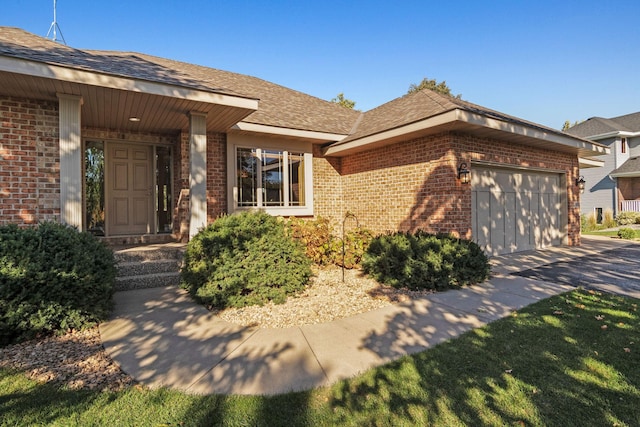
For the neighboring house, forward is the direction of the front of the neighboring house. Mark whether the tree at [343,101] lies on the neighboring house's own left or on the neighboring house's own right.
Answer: on the neighboring house's own right

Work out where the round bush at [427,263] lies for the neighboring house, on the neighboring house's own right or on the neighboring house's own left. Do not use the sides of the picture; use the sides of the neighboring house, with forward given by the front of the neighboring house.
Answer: on the neighboring house's own right

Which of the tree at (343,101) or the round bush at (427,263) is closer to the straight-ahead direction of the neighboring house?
the round bush

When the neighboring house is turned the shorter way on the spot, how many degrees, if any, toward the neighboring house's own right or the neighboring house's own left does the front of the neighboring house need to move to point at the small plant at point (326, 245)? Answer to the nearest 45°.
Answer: approximately 45° to the neighboring house's own right

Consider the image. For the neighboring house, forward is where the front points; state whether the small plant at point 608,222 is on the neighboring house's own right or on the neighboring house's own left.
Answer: on the neighboring house's own right

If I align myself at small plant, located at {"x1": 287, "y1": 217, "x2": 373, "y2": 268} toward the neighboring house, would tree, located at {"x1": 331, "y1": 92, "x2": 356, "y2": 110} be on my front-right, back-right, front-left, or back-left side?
front-left

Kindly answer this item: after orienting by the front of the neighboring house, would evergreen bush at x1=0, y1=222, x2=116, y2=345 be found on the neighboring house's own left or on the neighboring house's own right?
on the neighboring house's own right

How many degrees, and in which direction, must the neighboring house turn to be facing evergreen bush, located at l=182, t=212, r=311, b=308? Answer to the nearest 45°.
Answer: approximately 45° to its right
